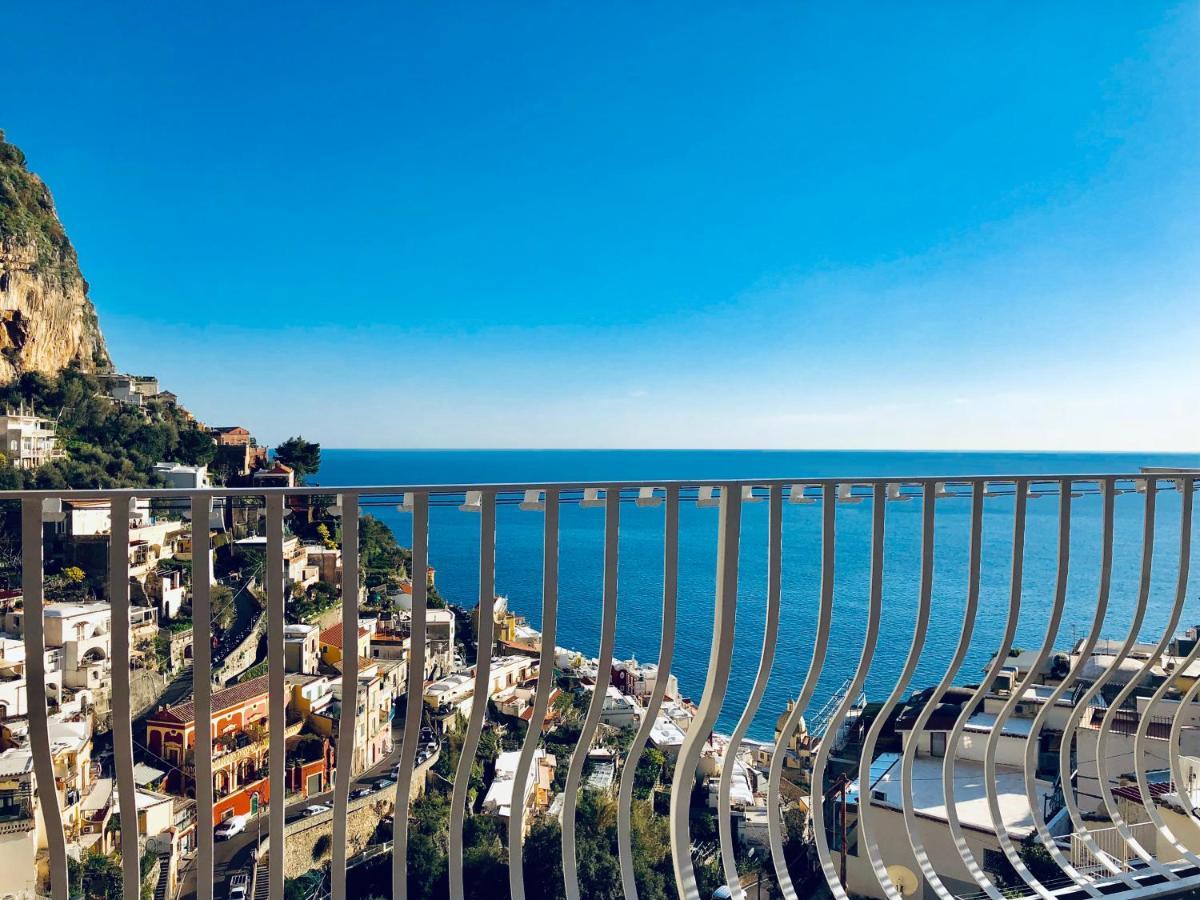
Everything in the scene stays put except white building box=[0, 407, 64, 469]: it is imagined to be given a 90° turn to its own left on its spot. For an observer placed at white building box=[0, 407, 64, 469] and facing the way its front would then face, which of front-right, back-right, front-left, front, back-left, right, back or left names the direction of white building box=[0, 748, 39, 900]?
back-right

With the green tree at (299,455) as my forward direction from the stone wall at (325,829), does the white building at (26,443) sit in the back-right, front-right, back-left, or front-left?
front-left

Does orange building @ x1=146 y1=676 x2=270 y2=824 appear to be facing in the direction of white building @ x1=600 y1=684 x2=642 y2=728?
no

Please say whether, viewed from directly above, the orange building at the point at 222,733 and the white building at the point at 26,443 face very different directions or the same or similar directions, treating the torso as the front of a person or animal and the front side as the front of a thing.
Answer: same or similar directions

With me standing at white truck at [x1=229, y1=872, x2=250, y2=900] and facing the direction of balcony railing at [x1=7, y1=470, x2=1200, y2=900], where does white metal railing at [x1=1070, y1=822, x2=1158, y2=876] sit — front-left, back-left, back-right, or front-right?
front-left

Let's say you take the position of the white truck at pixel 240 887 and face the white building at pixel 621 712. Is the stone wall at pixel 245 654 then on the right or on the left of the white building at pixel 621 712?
left

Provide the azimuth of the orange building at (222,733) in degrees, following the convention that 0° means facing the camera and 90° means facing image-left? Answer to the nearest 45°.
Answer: approximately 315°

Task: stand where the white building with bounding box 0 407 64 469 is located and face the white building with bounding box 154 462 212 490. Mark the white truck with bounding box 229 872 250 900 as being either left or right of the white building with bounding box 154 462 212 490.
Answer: right

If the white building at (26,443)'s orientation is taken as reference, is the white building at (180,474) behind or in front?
in front

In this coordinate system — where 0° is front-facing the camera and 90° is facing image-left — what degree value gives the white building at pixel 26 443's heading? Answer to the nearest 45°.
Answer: approximately 315°

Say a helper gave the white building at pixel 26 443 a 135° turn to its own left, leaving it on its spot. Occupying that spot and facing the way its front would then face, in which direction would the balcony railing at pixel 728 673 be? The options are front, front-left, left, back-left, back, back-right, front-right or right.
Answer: back

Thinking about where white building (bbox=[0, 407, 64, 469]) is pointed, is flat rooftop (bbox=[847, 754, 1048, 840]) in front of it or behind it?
in front

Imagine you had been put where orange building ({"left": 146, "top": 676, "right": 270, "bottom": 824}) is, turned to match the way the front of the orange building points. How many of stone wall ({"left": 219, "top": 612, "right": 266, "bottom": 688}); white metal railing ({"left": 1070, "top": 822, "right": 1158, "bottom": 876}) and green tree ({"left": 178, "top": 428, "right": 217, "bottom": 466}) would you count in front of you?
1

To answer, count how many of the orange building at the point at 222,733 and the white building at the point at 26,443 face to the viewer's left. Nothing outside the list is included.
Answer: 0

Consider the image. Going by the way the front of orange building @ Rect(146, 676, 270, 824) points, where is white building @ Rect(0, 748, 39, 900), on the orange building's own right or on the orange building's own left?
on the orange building's own right

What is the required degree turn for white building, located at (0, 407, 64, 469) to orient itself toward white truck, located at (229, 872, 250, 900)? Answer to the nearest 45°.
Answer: approximately 45° to its right

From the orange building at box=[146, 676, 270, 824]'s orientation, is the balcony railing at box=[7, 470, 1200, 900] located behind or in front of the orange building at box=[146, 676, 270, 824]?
in front

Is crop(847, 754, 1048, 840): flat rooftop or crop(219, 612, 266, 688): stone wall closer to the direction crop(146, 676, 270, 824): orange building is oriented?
the flat rooftop
